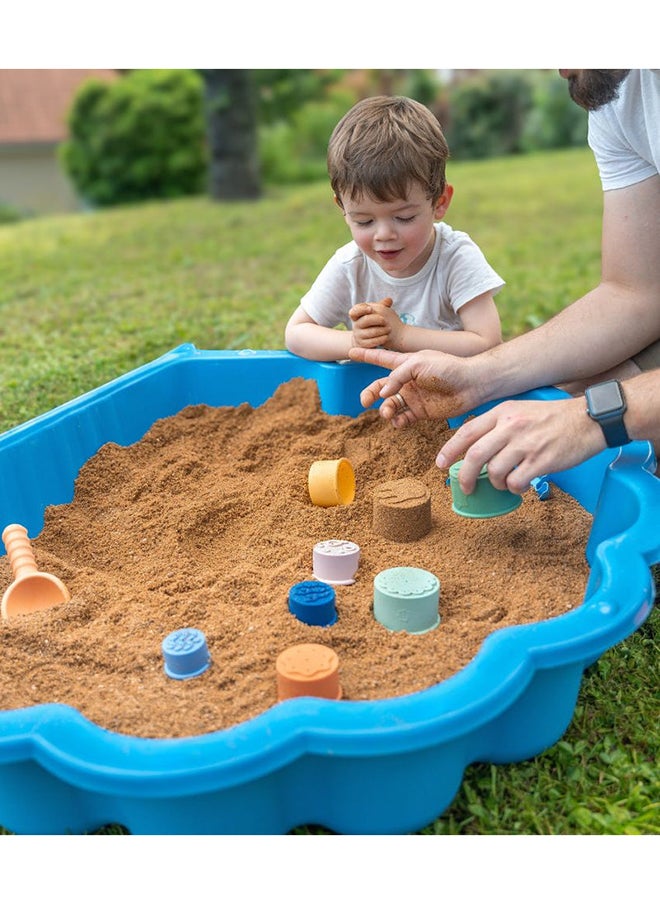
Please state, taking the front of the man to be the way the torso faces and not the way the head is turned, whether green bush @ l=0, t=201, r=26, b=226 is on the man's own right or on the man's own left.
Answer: on the man's own right

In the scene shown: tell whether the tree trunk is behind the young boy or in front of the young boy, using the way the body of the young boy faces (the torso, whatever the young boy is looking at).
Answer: behind

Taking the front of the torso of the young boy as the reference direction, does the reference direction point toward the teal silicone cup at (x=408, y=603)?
yes

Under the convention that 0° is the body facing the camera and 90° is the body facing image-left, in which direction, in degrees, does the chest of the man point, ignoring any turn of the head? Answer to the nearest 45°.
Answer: approximately 90°

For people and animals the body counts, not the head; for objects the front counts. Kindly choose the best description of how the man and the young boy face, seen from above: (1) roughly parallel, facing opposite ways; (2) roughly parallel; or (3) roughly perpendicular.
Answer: roughly perpendicular

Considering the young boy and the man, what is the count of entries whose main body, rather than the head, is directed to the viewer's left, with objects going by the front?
1

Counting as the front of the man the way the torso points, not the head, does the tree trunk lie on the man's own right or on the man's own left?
on the man's own right

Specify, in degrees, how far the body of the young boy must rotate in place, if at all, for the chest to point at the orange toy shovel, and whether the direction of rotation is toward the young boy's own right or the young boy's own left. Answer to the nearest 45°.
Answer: approximately 45° to the young boy's own right

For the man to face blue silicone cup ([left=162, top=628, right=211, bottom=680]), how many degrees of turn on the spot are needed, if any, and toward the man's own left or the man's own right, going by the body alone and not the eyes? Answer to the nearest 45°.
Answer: approximately 45° to the man's own left

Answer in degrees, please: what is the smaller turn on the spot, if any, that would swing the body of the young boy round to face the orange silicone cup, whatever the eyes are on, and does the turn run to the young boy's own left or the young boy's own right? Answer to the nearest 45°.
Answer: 0° — they already face it
